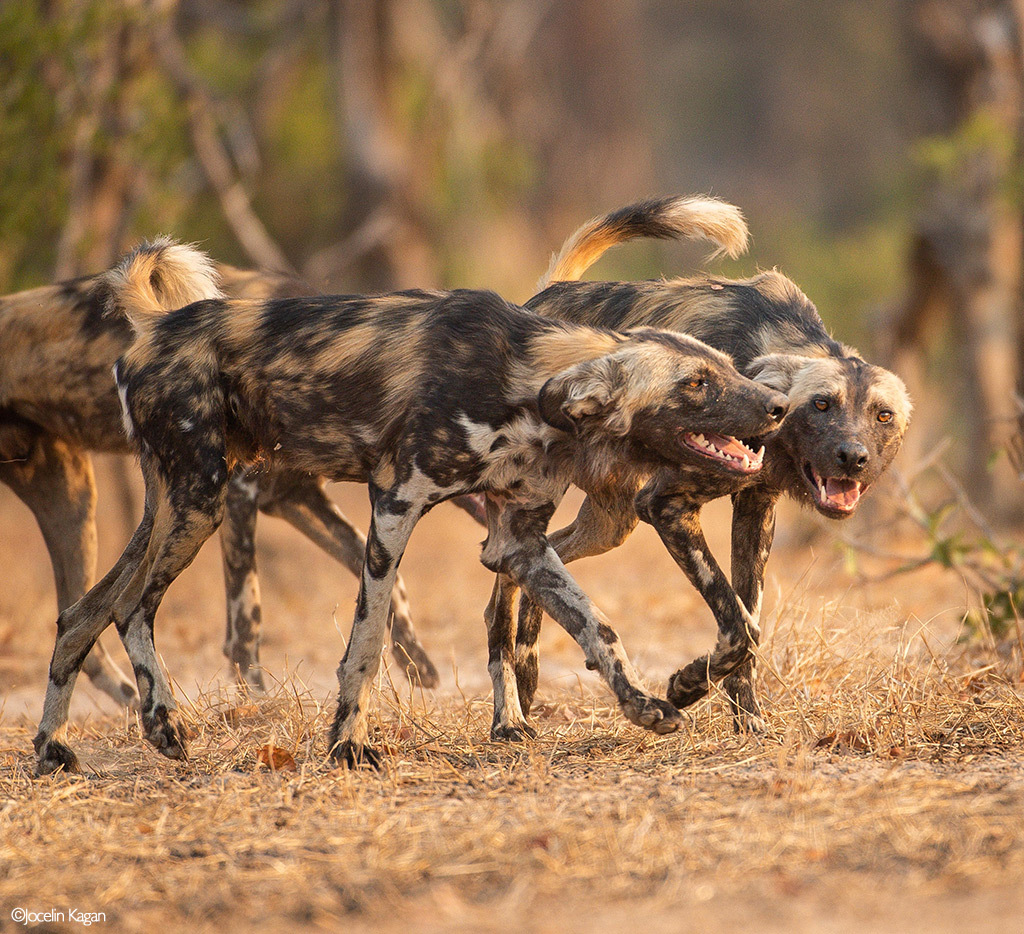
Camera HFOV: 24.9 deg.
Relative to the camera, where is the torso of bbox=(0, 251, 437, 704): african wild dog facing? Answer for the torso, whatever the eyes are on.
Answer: to the viewer's right

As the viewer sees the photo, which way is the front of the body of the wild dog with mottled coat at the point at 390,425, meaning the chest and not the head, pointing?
to the viewer's right

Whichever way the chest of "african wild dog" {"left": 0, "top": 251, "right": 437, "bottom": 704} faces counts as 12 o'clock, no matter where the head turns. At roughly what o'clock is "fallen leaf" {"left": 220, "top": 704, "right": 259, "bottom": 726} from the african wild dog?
The fallen leaf is roughly at 2 o'clock from the african wild dog.

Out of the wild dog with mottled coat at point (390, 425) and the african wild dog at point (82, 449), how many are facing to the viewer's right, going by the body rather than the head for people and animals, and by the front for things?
2

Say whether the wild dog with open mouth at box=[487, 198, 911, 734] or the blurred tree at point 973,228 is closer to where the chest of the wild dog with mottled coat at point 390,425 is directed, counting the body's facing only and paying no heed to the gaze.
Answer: the wild dog with open mouth

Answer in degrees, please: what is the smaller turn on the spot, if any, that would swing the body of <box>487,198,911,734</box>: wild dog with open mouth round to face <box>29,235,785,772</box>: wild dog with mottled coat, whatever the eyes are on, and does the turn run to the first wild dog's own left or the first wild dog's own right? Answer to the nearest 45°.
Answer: approximately 90° to the first wild dog's own right

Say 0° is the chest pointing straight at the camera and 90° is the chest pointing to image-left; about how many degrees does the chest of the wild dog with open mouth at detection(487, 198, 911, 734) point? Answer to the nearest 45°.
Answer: approximately 315°

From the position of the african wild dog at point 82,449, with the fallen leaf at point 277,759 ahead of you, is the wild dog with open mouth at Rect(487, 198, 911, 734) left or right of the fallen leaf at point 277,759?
left
